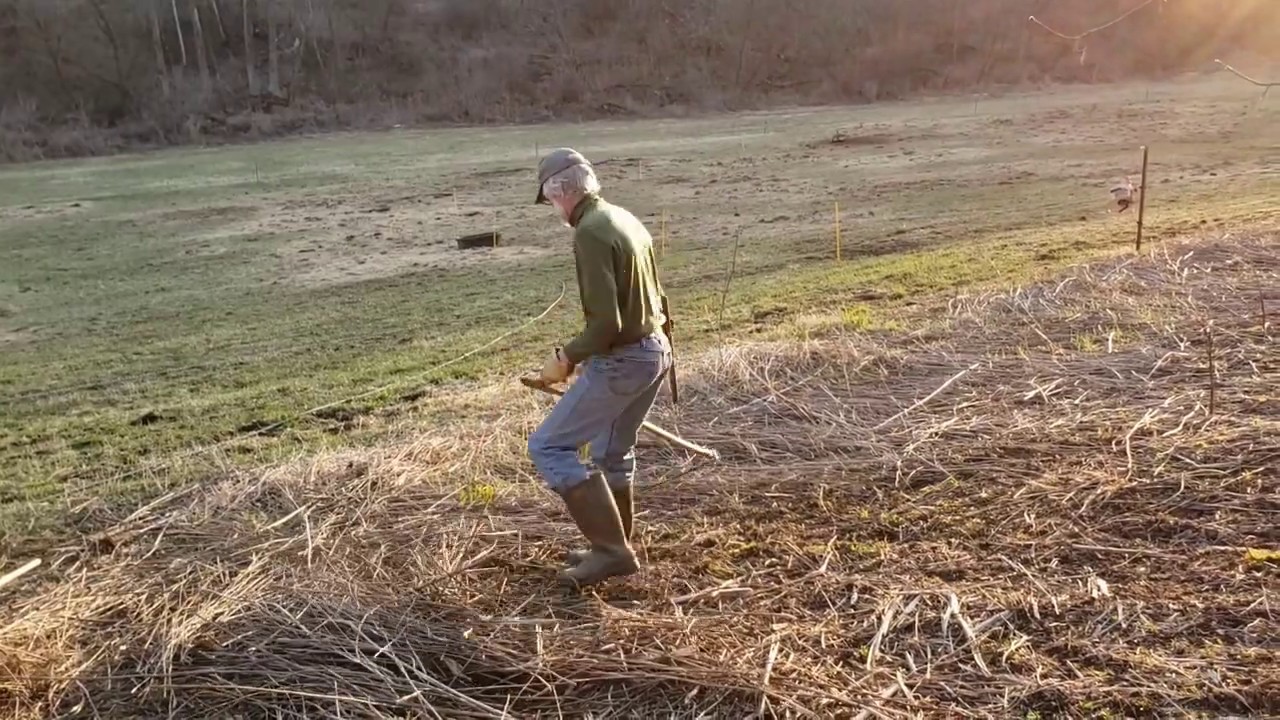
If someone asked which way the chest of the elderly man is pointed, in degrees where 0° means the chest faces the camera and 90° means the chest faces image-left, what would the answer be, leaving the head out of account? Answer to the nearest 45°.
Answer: approximately 90°
